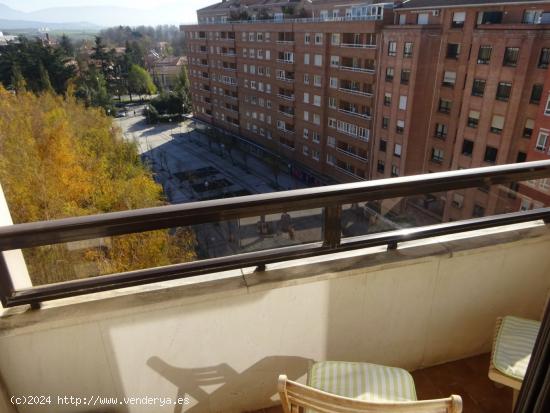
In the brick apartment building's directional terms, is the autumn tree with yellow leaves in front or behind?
in front

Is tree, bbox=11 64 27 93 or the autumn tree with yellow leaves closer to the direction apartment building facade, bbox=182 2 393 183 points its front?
the autumn tree with yellow leaves

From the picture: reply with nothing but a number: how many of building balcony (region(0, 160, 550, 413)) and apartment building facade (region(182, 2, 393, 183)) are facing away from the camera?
1

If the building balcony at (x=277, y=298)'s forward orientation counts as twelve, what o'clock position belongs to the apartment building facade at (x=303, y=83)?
The apartment building facade is roughly at 12 o'clock from the building balcony.

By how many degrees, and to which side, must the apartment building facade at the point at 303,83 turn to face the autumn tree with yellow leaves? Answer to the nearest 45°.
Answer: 0° — it already faces it

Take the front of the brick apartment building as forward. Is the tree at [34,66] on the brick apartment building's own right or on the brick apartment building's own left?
on the brick apartment building's own right

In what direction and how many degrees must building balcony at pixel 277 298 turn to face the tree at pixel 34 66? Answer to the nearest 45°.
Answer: approximately 45° to its left

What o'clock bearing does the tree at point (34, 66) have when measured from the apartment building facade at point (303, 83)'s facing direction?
The tree is roughly at 2 o'clock from the apartment building facade.

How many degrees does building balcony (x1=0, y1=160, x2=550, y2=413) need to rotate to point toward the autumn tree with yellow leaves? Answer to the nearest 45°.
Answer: approximately 45° to its left

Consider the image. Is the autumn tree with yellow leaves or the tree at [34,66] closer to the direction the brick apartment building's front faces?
the autumn tree with yellow leaves

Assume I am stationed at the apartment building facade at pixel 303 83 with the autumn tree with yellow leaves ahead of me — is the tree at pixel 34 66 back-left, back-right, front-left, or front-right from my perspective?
front-right

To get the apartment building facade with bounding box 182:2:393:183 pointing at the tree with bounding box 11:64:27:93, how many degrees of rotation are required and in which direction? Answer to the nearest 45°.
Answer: approximately 45° to its right

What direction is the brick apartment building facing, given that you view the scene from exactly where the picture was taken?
facing the viewer and to the left of the viewer

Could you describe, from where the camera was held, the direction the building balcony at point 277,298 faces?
facing away from the viewer

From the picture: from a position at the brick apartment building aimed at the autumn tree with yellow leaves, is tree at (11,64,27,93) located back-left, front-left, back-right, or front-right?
front-right

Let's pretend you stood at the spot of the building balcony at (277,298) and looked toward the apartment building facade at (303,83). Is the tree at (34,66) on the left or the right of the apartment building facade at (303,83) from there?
left

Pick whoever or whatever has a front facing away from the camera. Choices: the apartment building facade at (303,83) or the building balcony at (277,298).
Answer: the building balcony

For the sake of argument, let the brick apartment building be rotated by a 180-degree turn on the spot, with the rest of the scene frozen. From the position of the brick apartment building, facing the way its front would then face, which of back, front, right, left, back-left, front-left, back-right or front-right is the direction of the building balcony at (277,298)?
back-right

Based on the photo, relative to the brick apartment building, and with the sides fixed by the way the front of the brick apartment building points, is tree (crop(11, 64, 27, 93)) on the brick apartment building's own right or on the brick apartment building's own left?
on the brick apartment building's own right
